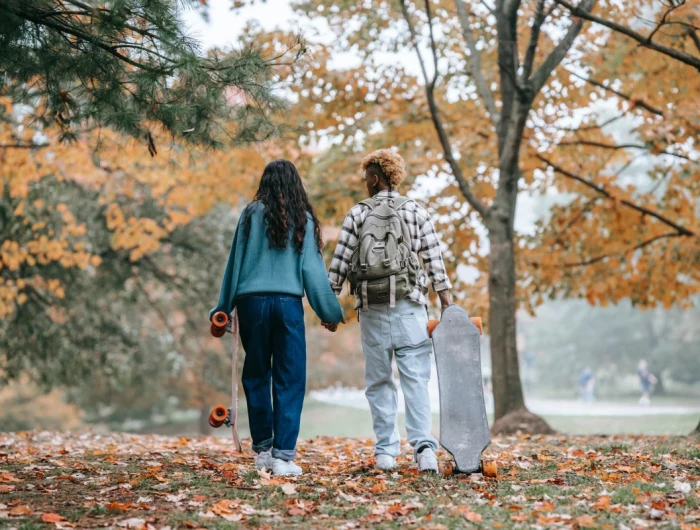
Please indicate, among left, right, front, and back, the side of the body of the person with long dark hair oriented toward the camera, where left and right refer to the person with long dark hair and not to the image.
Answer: back

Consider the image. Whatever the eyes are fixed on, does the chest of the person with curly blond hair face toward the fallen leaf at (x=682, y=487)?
no

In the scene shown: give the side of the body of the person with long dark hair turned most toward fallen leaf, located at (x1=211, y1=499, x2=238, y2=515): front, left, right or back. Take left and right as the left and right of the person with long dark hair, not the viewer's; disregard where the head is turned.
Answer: back

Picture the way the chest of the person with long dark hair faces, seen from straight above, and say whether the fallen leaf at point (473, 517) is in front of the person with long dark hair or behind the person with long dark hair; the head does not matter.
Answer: behind

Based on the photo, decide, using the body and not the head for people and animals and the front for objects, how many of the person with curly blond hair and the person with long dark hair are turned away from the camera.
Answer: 2

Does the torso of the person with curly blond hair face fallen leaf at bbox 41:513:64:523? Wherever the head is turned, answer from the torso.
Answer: no

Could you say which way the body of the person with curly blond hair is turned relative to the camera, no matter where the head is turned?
away from the camera

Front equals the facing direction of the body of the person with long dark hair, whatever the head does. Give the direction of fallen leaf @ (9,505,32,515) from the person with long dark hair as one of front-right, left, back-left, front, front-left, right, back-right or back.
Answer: back-left

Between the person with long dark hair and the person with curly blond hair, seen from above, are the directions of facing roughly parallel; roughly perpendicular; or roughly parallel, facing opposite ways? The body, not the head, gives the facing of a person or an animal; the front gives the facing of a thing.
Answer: roughly parallel

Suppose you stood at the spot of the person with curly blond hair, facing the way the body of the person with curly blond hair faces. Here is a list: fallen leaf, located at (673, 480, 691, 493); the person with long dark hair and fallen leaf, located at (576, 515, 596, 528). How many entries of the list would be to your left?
1

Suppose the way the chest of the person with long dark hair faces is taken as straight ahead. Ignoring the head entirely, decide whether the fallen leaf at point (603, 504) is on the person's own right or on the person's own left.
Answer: on the person's own right

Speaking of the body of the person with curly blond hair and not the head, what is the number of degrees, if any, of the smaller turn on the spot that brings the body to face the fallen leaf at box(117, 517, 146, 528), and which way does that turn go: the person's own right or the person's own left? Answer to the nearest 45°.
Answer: approximately 135° to the person's own left
